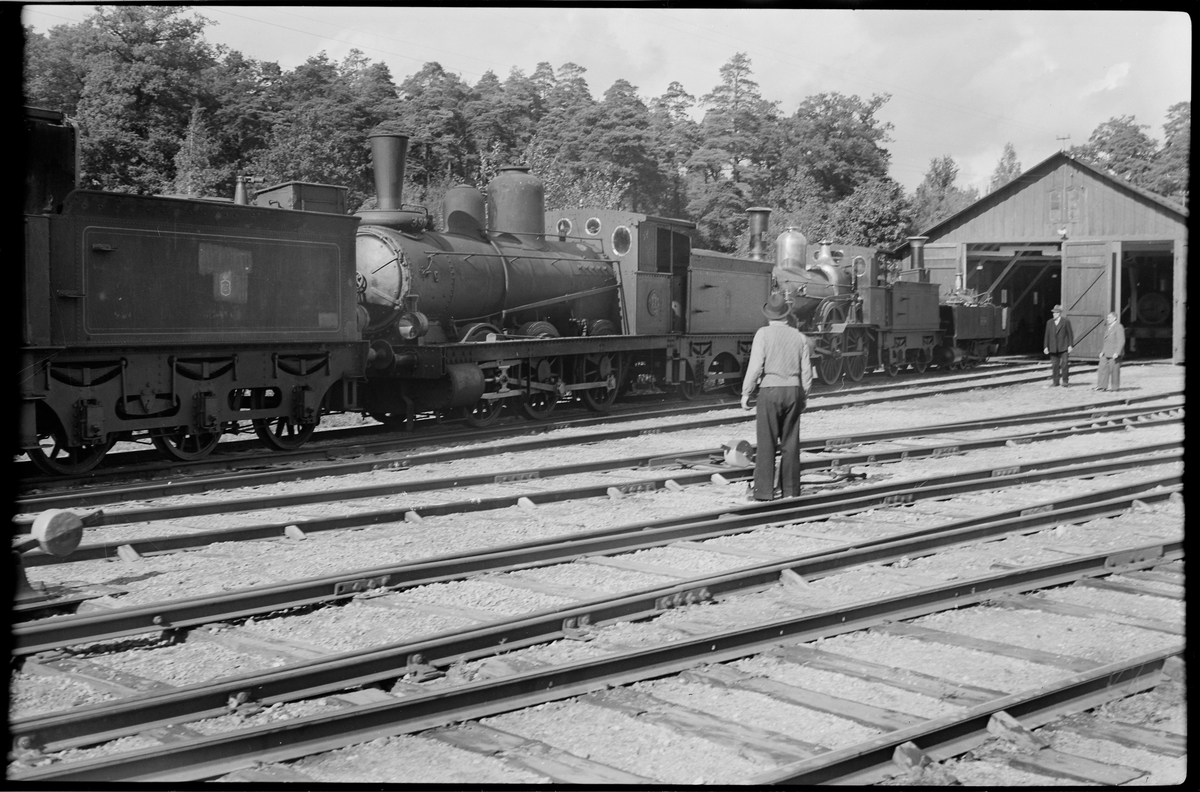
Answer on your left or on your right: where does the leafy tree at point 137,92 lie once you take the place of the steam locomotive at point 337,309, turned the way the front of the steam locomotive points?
on your right

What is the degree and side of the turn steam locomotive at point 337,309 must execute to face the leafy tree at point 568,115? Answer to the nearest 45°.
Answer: approximately 135° to its right

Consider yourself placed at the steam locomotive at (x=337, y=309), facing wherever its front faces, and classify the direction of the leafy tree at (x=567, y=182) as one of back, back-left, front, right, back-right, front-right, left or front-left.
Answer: back-right

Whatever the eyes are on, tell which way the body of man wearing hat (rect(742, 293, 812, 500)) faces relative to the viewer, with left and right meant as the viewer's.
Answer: facing away from the viewer

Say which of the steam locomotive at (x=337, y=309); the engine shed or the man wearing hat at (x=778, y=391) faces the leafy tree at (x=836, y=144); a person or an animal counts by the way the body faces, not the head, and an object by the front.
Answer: the man wearing hat

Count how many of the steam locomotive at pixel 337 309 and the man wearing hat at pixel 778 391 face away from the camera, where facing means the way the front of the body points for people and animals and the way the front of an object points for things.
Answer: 1

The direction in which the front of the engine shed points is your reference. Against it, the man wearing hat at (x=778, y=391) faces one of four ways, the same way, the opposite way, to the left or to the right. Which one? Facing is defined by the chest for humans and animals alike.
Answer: the opposite way

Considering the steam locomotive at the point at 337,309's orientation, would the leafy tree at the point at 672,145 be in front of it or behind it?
behind

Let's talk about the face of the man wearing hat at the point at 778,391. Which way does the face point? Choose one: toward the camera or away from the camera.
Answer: away from the camera
